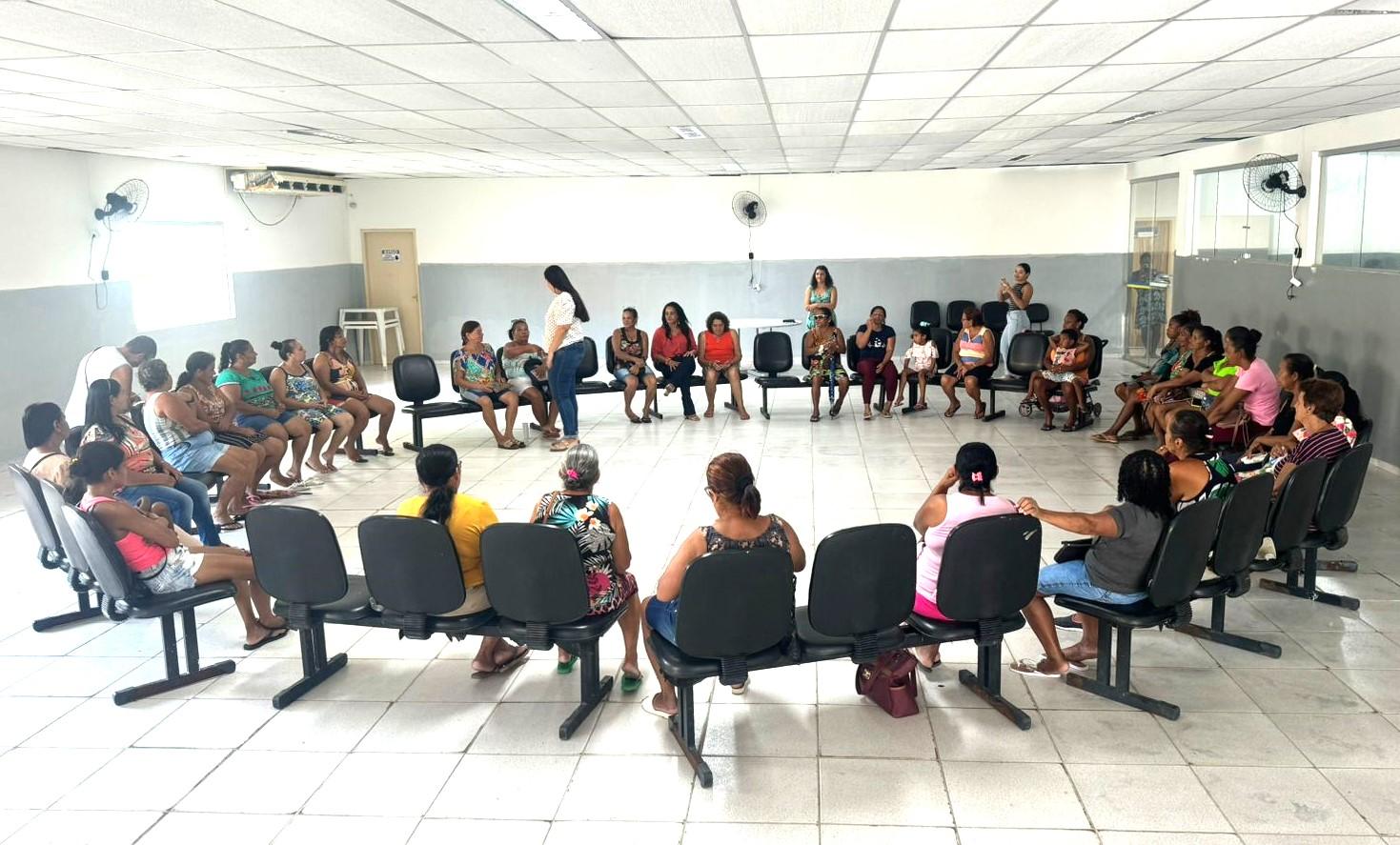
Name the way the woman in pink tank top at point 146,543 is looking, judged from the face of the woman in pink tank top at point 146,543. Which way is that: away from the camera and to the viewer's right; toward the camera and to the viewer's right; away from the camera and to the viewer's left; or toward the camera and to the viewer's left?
away from the camera and to the viewer's right

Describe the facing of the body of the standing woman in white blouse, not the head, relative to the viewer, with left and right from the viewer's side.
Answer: facing to the left of the viewer

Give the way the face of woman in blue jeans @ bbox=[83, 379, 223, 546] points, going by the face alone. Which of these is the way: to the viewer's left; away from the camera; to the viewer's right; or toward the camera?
to the viewer's right

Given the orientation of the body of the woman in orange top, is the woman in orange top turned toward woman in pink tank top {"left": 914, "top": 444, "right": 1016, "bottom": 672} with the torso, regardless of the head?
yes

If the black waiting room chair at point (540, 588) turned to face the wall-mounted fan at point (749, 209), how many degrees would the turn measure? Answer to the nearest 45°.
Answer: approximately 45° to its left

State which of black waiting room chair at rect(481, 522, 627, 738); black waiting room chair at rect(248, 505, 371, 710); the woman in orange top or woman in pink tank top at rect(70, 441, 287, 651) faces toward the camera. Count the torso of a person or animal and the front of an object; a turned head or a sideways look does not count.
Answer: the woman in orange top

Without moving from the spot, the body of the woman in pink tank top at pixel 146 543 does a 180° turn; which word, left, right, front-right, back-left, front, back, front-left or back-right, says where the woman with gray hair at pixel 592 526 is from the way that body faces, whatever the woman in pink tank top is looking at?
back-left

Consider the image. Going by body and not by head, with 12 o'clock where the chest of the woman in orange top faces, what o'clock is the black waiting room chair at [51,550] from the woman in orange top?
The black waiting room chair is roughly at 1 o'clock from the woman in orange top.

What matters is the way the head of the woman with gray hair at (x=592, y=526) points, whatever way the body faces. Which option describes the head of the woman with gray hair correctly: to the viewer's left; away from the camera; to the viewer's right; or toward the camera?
away from the camera

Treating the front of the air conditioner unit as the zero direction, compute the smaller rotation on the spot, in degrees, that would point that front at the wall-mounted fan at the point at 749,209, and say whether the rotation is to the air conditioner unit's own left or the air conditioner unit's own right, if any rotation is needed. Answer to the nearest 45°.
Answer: approximately 45° to the air conditioner unit's own left

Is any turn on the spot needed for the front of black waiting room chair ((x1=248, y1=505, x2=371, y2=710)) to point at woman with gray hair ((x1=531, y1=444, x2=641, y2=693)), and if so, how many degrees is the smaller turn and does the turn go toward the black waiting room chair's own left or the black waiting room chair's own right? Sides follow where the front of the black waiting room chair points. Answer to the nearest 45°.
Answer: approximately 90° to the black waiting room chair's own right

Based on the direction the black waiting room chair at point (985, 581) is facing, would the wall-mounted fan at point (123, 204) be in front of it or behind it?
in front

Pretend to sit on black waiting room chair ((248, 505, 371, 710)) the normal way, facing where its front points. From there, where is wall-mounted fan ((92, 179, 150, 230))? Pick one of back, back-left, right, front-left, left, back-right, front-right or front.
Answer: front-left

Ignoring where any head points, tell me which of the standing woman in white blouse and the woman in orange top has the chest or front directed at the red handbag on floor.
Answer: the woman in orange top

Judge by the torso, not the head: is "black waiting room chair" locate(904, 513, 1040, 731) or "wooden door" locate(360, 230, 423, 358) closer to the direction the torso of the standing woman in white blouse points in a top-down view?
the wooden door

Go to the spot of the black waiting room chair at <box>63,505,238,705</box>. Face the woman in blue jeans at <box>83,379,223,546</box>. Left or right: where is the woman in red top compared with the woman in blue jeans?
right

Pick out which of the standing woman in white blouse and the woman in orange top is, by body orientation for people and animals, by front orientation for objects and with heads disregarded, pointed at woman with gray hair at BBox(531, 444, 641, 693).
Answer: the woman in orange top

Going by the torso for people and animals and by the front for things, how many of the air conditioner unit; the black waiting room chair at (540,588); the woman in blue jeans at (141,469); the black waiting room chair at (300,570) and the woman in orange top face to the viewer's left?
0

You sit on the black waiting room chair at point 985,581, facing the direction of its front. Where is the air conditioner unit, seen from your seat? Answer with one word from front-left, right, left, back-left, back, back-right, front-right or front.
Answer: front

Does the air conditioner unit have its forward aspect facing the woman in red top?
yes

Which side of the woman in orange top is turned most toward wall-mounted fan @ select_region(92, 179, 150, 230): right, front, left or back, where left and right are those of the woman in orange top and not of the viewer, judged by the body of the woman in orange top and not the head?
right

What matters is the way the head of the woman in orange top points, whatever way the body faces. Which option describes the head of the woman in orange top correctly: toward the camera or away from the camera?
toward the camera

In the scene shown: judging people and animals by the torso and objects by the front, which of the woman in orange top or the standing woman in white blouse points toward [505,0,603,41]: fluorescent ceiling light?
the woman in orange top

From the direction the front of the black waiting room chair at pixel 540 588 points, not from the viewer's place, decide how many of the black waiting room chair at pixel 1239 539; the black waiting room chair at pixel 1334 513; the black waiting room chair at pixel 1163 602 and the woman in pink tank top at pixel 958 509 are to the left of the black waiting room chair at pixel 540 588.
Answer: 0

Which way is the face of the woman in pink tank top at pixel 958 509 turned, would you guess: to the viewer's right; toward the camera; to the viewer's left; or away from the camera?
away from the camera

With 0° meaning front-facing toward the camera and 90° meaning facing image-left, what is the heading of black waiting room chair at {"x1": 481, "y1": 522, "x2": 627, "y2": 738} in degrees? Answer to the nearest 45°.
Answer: approximately 225°
